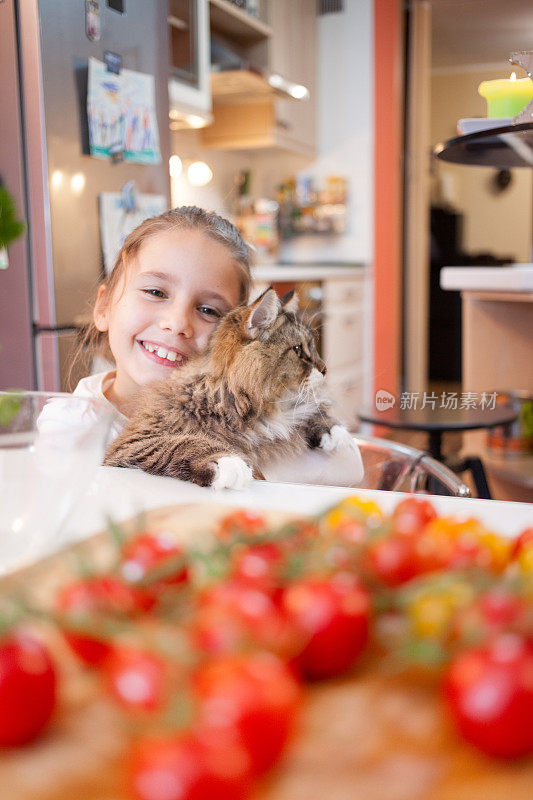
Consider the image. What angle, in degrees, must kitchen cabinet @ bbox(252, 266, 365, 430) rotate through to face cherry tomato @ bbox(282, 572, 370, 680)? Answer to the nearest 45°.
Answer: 0° — it already faces it

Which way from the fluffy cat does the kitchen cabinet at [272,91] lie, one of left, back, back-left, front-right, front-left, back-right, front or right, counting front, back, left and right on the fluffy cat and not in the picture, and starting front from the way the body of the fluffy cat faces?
back-left

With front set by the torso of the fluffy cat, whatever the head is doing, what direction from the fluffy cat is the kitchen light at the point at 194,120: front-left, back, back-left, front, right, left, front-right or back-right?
back-left

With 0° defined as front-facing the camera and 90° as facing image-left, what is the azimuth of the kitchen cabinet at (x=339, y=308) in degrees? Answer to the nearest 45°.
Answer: approximately 0°

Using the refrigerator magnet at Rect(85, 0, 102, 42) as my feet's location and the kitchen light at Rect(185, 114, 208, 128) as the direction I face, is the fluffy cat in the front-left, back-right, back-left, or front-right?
back-right

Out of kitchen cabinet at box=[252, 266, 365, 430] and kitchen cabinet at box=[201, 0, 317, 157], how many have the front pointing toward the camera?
2

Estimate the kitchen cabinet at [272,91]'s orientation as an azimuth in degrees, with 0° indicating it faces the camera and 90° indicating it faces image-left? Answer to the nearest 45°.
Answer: approximately 0°
